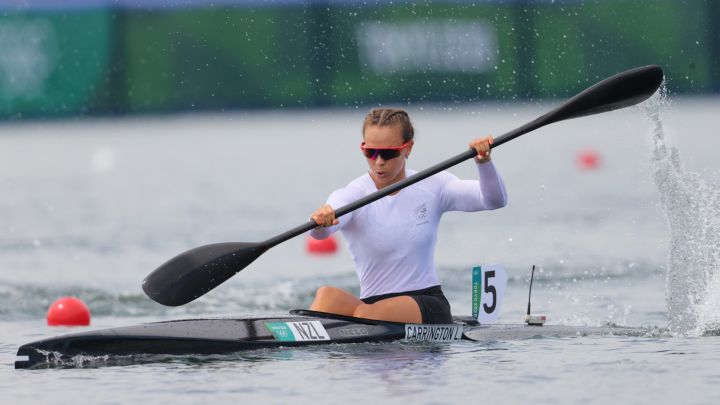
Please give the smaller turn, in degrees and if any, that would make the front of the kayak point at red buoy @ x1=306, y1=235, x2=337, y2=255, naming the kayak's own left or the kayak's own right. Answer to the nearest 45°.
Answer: approximately 90° to the kayak's own right

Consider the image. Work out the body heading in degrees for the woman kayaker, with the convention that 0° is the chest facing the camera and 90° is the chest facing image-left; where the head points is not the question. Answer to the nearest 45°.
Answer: approximately 45°

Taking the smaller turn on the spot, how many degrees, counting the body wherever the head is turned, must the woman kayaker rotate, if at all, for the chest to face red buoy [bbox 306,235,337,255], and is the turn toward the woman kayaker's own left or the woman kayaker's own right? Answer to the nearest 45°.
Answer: approximately 135° to the woman kayaker's own right

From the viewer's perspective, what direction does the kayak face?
to the viewer's left

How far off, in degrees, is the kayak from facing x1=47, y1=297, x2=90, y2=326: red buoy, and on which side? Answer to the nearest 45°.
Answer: approximately 45° to its right

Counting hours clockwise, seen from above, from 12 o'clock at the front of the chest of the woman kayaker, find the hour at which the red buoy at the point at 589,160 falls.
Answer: The red buoy is roughly at 5 o'clock from the woman kayaker.

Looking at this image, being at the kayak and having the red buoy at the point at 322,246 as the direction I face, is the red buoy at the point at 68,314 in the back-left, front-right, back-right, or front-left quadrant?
front-left
